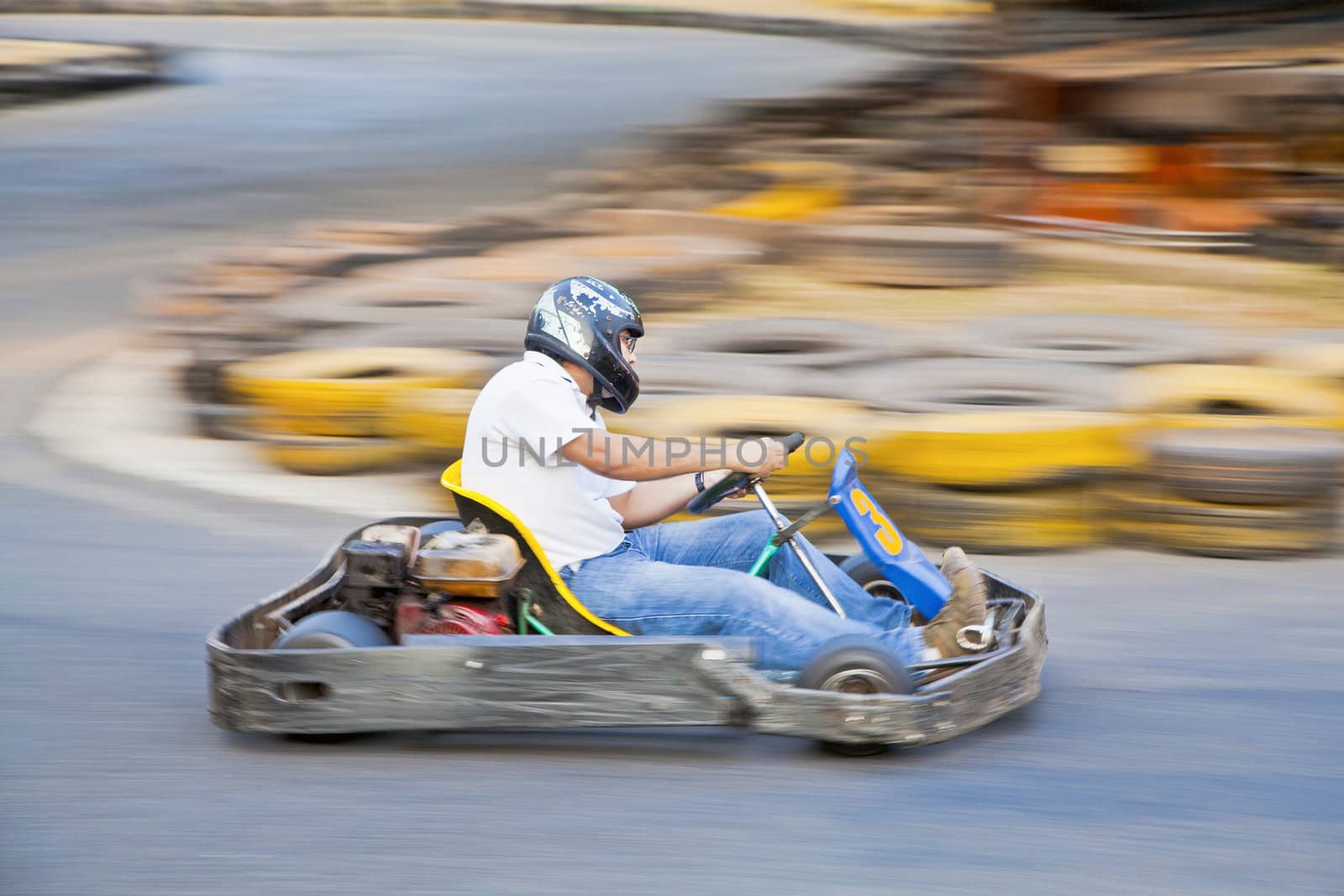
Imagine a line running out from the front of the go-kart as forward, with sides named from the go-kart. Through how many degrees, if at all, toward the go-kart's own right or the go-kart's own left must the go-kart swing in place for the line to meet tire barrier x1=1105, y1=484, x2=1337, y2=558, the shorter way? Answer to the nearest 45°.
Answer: approximately 45° to the go-kart's own left

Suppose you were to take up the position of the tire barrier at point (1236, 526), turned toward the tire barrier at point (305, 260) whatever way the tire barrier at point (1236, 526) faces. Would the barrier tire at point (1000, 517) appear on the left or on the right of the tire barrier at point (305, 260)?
left

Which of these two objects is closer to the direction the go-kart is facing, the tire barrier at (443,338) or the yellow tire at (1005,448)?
the yellow tire

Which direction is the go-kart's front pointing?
to the viewer's right

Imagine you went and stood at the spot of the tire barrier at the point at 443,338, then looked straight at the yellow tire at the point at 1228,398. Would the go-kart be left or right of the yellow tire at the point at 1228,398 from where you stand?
right

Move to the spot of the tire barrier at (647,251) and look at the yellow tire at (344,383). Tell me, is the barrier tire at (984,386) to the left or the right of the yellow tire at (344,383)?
left

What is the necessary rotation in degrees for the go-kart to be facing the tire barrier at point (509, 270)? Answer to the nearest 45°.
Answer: approximately 90° to its left

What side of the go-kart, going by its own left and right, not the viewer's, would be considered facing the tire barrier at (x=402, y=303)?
left

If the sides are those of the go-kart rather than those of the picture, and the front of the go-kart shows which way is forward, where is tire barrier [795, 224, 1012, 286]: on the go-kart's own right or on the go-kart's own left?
on the go-kart's own left

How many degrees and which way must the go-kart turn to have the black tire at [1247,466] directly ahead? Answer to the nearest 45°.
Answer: approximately 45° to its left

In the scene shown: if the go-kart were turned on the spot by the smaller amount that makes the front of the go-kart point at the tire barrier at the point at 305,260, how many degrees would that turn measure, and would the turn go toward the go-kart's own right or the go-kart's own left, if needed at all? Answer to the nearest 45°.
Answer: approximately 90° to the go-kart's own left

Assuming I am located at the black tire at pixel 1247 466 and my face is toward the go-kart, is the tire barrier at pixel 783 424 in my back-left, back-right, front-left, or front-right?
front-right
